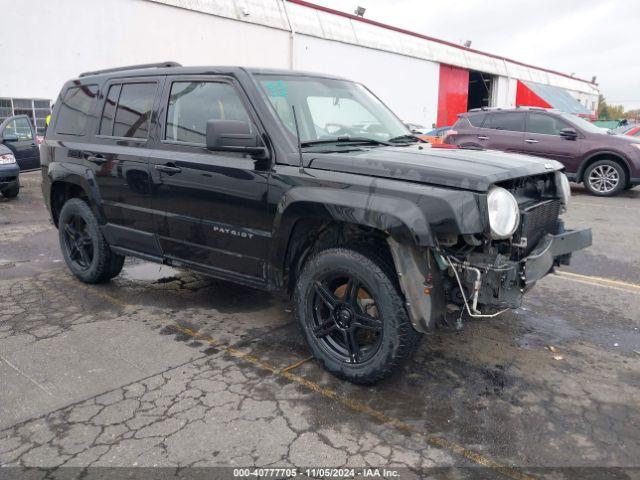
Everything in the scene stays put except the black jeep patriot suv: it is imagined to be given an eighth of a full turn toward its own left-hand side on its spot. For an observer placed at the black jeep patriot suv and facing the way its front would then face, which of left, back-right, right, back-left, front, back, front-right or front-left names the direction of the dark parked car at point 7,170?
back-left

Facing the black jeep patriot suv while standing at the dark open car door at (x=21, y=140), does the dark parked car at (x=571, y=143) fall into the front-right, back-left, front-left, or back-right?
front-left

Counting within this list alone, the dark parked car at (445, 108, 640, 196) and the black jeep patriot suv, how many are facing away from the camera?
0

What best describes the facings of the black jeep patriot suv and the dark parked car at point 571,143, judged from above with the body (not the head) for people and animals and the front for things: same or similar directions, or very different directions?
same or similar directions

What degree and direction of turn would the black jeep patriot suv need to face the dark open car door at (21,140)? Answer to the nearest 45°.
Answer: approximately 180°

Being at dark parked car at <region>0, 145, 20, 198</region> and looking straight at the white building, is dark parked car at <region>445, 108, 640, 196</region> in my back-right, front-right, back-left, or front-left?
front-right

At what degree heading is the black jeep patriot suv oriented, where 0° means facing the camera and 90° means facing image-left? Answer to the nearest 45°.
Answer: approximately 315°

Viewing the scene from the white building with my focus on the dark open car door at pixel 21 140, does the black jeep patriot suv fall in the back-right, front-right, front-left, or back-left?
front-left

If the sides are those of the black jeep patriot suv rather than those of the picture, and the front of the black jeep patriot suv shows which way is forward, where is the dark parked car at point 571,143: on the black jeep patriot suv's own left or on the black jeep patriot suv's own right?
on the black jeep patriot suv's own left

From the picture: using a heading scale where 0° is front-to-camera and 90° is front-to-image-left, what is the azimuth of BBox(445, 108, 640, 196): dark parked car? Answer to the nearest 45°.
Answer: approximately 270°

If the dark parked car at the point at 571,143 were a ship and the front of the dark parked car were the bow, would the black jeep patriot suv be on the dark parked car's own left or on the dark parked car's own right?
on the dark parked car's own right

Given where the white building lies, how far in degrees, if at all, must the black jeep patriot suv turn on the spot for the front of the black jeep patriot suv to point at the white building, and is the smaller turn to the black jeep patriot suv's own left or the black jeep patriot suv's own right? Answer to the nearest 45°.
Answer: approximately 135° to the black jeep patriot suv's own left
